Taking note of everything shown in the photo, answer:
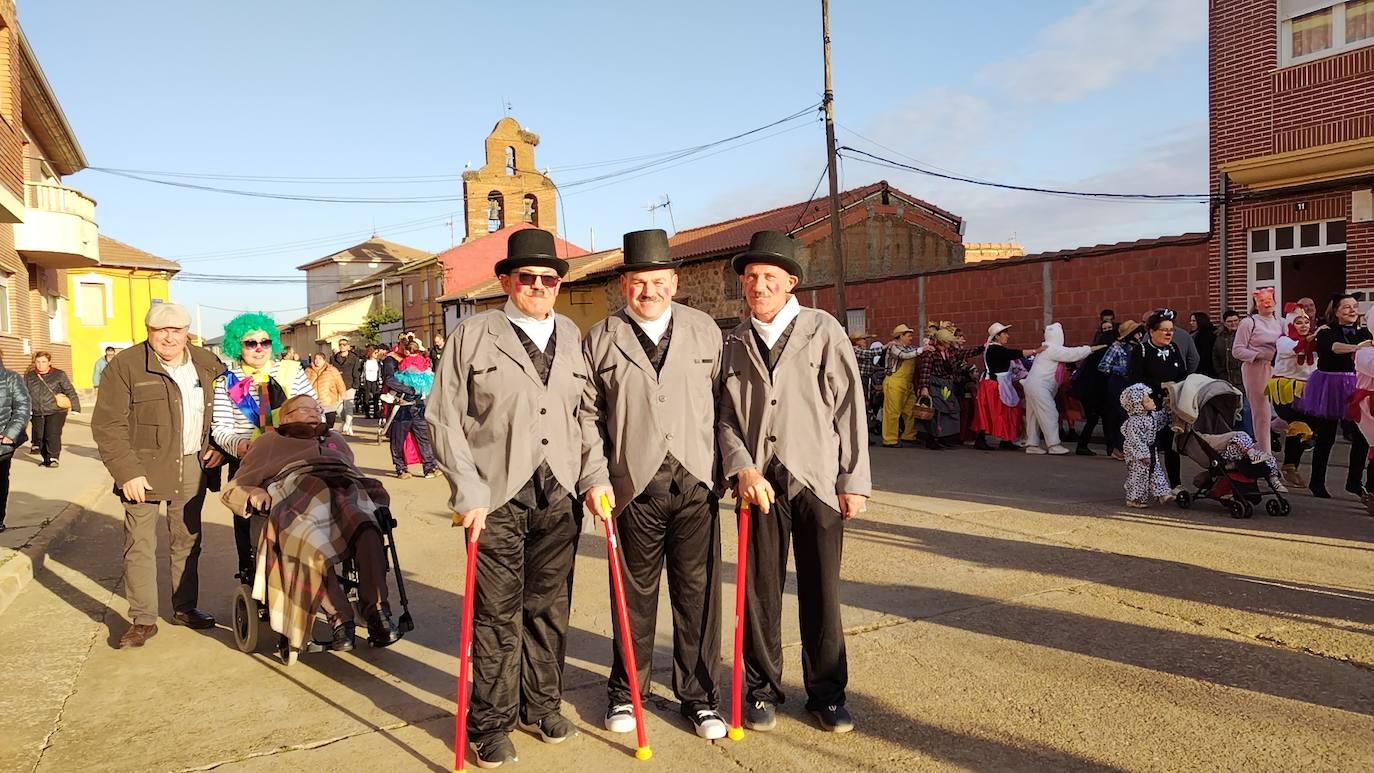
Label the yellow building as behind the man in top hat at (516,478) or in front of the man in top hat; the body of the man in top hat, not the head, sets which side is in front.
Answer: behind

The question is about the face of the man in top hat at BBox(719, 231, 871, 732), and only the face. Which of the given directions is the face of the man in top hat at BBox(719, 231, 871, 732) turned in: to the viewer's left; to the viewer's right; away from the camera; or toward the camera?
toward the camera

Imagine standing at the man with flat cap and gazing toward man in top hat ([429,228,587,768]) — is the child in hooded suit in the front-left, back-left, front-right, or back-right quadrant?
front-left

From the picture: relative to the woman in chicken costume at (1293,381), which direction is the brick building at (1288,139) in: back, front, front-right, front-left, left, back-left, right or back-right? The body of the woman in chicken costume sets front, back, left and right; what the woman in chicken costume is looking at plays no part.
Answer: back-left

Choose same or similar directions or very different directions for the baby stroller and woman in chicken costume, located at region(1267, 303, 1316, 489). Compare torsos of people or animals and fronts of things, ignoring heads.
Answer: same or similar directions

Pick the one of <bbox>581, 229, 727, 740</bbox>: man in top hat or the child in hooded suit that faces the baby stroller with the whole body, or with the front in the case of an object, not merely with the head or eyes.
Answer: the child in hooded suit

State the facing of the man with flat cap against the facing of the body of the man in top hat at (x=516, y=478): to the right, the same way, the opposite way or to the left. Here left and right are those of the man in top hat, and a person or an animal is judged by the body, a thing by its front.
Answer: the same way

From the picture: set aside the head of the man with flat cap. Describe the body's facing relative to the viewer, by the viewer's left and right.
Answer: facing the viewer and to the right of the viewer

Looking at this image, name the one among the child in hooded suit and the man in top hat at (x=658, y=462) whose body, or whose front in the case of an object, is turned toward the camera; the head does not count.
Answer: the man in top hat

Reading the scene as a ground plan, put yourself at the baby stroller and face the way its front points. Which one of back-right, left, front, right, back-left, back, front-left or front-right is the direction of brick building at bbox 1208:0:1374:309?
back-left

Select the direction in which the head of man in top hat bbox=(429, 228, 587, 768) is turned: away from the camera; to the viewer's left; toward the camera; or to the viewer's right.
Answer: toward the camera

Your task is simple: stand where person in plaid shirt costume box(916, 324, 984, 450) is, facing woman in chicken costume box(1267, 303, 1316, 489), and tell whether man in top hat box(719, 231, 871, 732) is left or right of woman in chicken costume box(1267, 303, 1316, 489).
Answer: right
